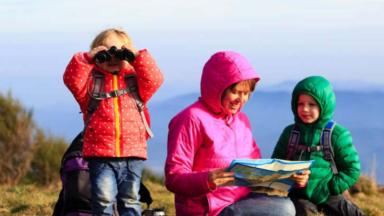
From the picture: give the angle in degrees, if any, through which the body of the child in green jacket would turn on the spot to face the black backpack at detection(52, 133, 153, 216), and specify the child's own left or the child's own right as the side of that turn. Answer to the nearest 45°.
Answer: approximately 45° to the child's own right

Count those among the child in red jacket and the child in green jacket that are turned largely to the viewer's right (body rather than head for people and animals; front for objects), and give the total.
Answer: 0

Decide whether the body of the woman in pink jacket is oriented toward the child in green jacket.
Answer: no

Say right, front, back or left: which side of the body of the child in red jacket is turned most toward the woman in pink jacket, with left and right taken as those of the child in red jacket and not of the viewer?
left

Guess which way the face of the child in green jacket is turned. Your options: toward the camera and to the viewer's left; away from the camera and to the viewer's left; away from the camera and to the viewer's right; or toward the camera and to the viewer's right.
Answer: toward the camera and to the viewer's left

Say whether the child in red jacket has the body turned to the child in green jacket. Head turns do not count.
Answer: no

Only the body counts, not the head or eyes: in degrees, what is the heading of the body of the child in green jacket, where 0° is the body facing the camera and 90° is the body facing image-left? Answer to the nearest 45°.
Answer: approximately 45°

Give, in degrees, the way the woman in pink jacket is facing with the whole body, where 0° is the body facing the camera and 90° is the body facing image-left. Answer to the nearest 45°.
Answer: approximately 315°

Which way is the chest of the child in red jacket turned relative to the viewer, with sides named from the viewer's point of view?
facing the viewer

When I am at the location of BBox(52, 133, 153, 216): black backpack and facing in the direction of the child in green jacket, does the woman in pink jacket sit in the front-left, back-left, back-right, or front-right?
front-right
